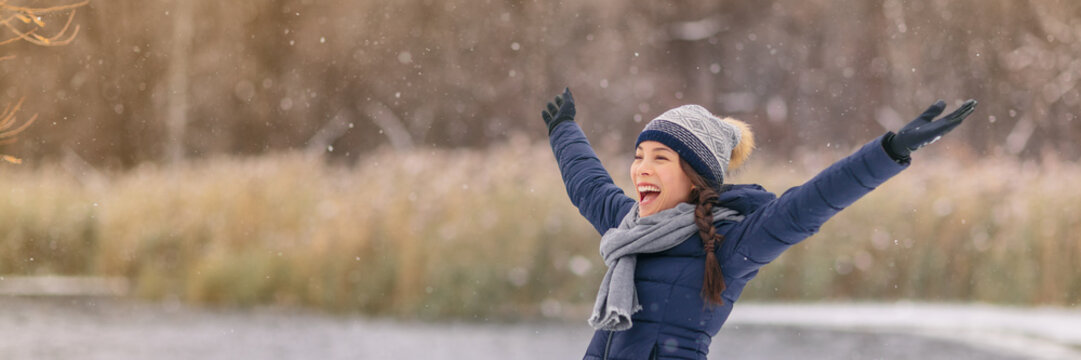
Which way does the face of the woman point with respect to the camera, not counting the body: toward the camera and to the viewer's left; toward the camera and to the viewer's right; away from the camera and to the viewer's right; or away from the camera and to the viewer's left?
toward the camera and to the viewer's left

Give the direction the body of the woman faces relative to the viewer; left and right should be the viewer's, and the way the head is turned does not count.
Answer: facing the viewer and to the left of the viewer
